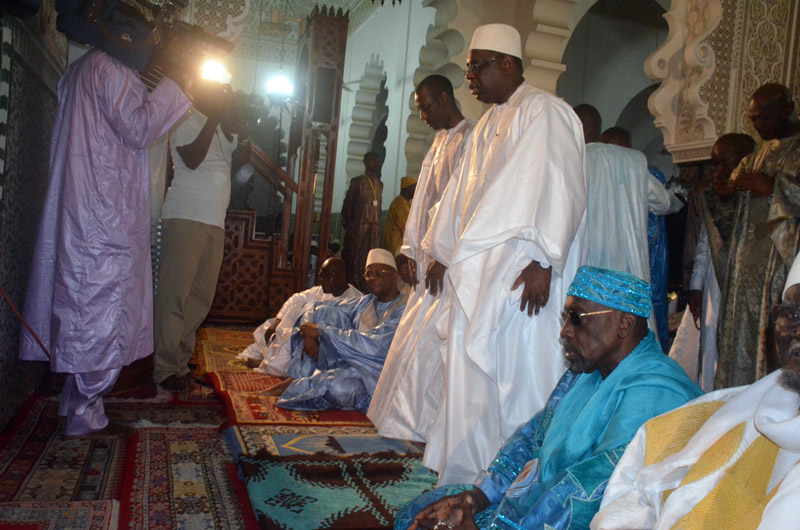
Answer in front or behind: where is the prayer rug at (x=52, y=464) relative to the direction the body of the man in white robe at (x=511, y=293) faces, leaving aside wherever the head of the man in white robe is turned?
in front

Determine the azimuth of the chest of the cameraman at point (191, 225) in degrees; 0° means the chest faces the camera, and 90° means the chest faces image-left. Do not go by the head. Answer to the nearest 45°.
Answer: approximately 315°

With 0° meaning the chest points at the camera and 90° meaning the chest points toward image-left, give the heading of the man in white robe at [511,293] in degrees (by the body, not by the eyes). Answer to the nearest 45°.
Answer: approximately 45°

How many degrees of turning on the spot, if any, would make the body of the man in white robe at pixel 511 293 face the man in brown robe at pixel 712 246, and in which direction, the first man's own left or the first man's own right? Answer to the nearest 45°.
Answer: approximately 180°

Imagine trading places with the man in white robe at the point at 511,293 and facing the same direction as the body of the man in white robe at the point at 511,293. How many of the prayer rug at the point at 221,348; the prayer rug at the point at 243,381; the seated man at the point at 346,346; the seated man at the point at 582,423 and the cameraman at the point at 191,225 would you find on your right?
4

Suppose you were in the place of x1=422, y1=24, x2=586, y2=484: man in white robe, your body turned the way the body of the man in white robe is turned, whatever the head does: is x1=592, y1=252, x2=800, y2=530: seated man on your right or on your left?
on your left

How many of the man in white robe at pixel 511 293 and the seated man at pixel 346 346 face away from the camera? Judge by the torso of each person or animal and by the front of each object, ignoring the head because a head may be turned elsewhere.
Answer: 0

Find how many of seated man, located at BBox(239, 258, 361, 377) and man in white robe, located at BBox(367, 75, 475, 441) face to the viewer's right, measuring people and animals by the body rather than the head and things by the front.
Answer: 0

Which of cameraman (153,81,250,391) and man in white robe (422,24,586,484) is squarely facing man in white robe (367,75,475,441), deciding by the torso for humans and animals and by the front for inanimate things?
the cameraman

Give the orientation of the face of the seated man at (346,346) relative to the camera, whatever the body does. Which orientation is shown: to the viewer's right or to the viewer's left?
to the viewer's left
